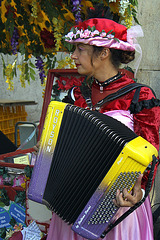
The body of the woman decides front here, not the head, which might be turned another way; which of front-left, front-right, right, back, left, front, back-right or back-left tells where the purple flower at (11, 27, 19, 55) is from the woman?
right

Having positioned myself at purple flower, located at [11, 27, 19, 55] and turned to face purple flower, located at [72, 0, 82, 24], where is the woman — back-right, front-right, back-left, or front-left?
front-right

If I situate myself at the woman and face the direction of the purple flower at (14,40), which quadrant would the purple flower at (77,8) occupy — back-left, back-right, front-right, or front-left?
front-right

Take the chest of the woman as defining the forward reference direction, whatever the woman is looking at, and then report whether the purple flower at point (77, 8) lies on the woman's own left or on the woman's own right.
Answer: on the woman's own right

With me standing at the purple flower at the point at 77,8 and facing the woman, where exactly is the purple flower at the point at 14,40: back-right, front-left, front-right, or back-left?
back-right

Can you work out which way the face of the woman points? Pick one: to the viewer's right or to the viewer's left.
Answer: to the viewer's left
